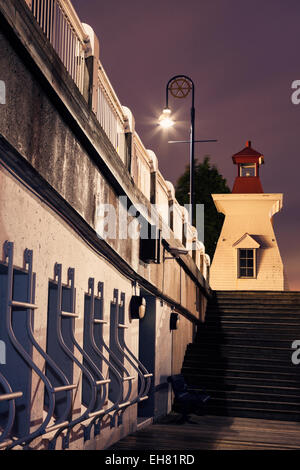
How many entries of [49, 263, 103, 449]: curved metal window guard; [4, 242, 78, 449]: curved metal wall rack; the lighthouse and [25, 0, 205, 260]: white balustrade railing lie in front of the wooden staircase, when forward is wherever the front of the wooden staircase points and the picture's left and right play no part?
3

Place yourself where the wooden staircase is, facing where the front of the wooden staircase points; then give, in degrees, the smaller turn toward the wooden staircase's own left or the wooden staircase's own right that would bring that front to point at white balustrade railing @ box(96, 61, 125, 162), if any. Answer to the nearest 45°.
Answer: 0° — it already faces it

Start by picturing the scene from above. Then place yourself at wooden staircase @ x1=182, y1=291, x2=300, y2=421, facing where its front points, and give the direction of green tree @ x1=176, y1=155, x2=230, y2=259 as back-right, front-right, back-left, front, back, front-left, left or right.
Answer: back

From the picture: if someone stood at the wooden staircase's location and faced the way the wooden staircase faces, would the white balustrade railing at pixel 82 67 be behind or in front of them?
in front

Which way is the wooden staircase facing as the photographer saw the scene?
facing the viewer

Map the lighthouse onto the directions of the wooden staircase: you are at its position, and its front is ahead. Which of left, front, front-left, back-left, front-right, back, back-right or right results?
back

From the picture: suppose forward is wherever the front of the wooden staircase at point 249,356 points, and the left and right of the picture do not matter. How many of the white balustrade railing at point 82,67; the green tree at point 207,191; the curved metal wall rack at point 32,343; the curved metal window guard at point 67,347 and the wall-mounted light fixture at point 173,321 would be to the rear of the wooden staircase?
1

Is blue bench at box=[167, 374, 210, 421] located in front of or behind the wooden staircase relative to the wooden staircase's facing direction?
in front

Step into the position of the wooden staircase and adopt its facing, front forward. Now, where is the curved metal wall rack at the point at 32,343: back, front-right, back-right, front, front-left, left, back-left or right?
front

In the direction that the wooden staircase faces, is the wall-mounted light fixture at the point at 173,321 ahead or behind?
ahead
